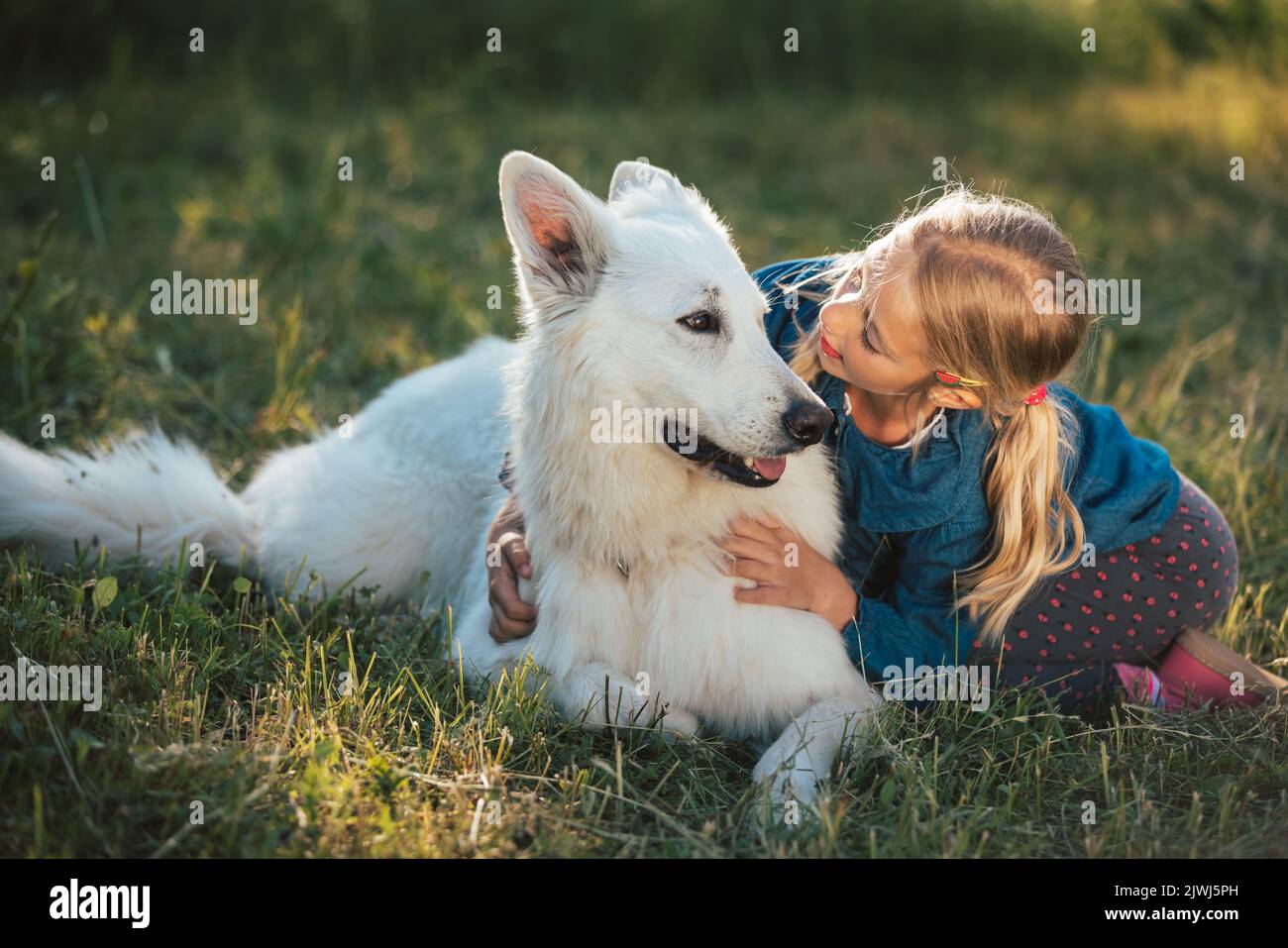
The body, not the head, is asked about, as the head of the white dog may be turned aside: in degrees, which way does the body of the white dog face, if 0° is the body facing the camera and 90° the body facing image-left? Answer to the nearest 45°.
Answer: approximately 315°
